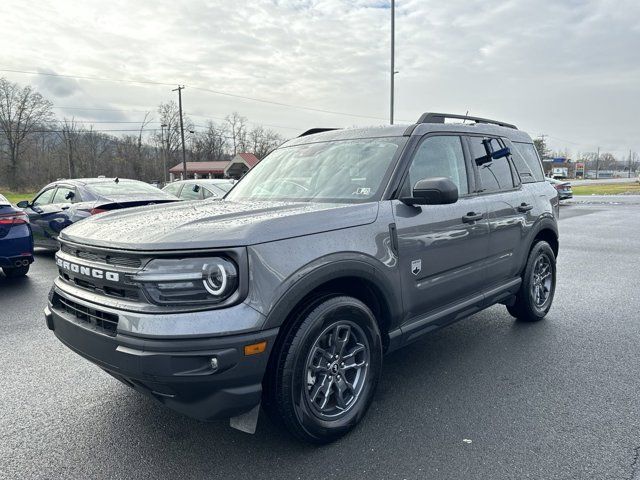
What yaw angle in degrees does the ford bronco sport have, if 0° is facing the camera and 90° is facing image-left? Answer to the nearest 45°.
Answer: approximately 45°

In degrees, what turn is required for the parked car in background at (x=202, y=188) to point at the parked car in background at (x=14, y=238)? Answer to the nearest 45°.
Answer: approximately 90° to its left

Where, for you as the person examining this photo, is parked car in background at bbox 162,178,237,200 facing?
facing away from the viewer and to the left of the viewer

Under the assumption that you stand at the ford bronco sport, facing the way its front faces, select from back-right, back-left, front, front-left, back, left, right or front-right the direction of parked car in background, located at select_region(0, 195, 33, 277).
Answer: right

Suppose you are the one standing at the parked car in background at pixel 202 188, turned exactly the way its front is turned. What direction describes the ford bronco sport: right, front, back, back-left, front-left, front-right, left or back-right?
back-left

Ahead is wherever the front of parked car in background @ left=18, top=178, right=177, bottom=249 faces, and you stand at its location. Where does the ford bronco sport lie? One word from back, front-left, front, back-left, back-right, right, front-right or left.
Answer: back-left

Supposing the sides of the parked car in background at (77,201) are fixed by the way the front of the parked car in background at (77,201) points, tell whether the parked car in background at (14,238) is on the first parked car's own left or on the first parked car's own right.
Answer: on the first parked car's own left

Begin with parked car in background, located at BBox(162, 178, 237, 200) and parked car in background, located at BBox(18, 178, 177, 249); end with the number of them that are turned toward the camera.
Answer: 0

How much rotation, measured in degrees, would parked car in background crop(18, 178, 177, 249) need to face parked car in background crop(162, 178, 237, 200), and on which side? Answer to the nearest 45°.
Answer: approximately 90° to its right

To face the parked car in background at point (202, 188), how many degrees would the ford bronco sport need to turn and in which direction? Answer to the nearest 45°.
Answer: approximately 135° to its right

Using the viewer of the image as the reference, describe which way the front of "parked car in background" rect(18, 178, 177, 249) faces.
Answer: facing away from the viewer and to the left of the viewer
